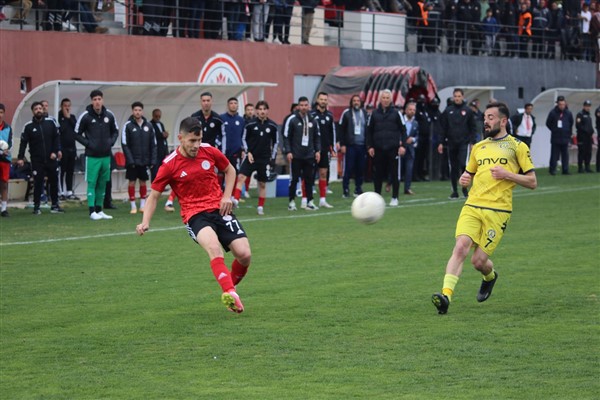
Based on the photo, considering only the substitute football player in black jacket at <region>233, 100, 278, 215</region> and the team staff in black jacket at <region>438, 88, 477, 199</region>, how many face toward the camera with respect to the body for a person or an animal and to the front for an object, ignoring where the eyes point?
2

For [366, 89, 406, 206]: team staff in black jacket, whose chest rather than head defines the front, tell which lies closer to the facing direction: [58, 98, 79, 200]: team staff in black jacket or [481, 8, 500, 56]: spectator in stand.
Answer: the team staff in black jacket

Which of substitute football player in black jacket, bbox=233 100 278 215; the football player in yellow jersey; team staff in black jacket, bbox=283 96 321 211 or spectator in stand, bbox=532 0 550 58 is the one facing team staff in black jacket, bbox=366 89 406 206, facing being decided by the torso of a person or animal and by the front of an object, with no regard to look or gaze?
the spectator in stand

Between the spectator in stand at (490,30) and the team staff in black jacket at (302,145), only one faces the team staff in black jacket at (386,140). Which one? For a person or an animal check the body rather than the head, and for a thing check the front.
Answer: the spectator in stand

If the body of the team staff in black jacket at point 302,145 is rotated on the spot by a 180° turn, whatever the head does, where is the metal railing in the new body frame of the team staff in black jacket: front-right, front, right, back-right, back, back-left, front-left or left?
front

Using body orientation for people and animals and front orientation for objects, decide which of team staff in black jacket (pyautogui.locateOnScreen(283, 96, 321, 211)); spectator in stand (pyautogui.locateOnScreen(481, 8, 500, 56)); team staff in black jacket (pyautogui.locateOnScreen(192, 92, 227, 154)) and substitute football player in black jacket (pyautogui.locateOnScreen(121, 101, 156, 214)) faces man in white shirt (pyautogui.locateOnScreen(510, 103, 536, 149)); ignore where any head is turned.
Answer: the spectator in stand

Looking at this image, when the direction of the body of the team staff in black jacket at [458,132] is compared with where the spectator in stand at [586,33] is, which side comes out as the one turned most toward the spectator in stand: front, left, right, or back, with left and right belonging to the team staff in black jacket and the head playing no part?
back

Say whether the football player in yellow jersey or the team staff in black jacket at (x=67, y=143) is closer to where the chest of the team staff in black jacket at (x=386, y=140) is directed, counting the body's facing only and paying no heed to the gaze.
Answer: the football player in yellow jersey

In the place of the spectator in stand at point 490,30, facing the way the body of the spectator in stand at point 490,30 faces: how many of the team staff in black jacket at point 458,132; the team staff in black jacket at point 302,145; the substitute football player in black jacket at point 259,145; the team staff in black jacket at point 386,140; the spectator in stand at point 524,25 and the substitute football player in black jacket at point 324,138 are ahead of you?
5

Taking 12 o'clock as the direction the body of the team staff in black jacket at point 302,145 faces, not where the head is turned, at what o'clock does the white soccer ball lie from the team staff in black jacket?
The white soccer ball is roughly at 12 o'clock from the team staff in black jacket.

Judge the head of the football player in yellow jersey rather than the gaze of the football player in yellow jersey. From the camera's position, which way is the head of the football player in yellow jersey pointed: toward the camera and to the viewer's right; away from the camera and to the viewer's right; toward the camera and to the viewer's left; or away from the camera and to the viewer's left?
toward the camera and to the viewer's left

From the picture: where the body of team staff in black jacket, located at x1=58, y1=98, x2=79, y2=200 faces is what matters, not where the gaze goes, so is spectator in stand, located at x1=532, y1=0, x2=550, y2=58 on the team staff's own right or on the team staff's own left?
on the team staff's own left
